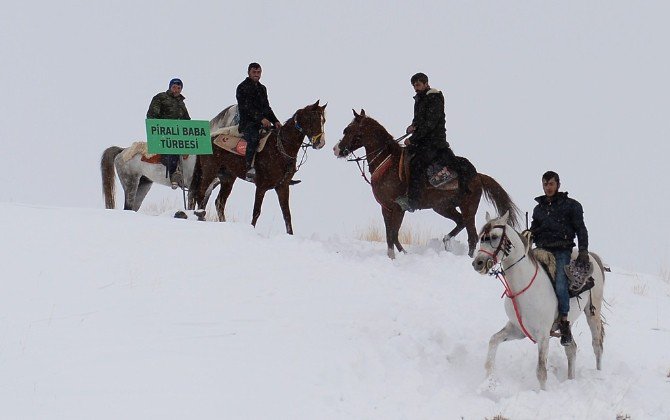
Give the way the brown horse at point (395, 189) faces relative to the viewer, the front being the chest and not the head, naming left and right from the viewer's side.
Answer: facing to the left of the viewer

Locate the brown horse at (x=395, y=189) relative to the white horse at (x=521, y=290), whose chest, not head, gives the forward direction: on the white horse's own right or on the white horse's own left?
on the white horse's own right

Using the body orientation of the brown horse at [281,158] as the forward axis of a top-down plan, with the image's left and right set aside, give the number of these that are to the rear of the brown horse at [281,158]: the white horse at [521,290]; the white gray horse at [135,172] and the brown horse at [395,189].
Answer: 1

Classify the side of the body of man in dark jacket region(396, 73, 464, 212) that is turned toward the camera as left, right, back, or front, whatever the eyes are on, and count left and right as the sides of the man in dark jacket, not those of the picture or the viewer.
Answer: left

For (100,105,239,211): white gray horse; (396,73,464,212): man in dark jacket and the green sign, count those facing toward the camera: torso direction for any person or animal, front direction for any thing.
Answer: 1

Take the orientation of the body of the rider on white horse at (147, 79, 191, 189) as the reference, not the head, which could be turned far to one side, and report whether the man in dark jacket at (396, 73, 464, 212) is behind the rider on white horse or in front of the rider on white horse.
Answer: in front

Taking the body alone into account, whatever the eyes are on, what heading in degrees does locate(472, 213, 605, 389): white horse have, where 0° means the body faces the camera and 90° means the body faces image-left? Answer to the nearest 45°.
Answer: approximately 45°

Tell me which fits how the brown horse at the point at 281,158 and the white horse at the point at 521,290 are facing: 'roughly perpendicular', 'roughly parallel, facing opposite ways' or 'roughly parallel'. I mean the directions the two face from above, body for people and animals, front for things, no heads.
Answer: roughly perpendicular

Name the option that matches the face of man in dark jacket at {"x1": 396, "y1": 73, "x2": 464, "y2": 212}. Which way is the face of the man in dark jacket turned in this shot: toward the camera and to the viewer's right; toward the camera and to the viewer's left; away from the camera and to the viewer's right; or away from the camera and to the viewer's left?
toward the camera and to the viewer's left

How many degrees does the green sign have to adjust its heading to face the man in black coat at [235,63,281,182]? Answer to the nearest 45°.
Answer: approximately 90° to its left

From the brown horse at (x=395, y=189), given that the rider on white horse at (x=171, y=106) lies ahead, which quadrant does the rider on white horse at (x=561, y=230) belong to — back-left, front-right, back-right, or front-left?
back-left
